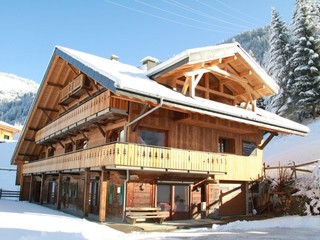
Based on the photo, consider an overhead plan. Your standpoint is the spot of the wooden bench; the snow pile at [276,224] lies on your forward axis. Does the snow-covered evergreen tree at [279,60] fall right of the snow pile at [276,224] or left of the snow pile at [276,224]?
left

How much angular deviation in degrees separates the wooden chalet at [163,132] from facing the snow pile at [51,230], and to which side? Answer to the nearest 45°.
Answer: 0° — it already faces it

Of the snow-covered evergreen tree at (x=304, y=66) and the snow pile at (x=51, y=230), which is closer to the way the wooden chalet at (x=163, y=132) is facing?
the snow pile
